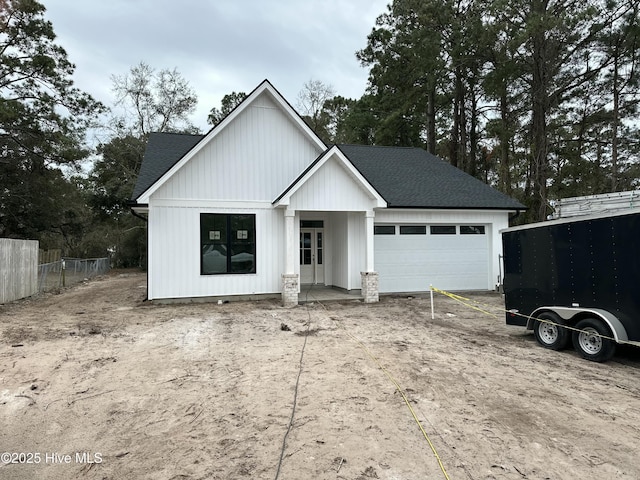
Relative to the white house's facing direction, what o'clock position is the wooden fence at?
The wooden fence is roughly at 3 o'clock from the white house.

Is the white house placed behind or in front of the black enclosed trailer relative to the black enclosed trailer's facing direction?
behind

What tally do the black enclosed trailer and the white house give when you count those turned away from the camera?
0

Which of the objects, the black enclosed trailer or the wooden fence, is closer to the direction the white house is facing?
the black enclosed trailer

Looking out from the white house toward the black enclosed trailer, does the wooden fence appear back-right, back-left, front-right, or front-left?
back-right

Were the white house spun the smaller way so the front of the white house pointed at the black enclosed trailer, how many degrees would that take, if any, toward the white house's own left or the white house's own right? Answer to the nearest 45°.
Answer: approximately 45° to the white house's own left

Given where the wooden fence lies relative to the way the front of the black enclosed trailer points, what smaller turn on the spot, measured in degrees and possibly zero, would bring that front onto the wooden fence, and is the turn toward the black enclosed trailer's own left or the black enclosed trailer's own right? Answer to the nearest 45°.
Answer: approximately 135° to the black enclosed trailer's own right

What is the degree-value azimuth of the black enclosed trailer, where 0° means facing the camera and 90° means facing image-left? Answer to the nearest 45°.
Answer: approximately 315°

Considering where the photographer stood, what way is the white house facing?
facing the viewer
